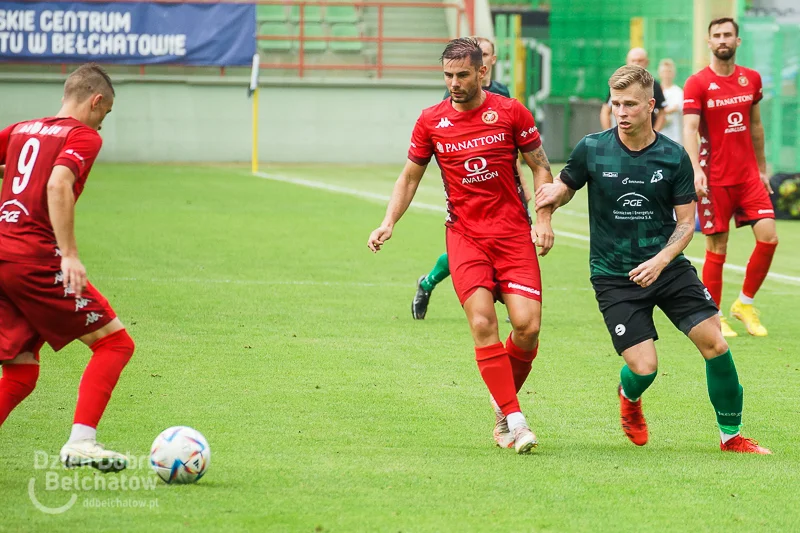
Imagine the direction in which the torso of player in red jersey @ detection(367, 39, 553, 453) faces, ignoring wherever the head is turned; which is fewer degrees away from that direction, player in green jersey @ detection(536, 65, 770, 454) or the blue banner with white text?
the player in green jersey

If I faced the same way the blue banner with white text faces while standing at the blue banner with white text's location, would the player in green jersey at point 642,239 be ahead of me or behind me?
ahead

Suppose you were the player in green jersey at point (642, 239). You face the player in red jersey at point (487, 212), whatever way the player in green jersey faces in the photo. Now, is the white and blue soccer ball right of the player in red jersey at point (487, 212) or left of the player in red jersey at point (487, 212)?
left

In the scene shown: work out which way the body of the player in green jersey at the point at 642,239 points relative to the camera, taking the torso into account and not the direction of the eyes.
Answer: toward the camera

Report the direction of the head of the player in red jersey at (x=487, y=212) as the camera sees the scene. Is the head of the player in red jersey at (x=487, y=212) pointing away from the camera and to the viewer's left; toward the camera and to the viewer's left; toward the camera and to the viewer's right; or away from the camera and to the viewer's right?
toward the camera and to the viewer's left

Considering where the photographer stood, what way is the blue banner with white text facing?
facing the viewer

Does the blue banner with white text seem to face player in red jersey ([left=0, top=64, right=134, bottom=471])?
yes
